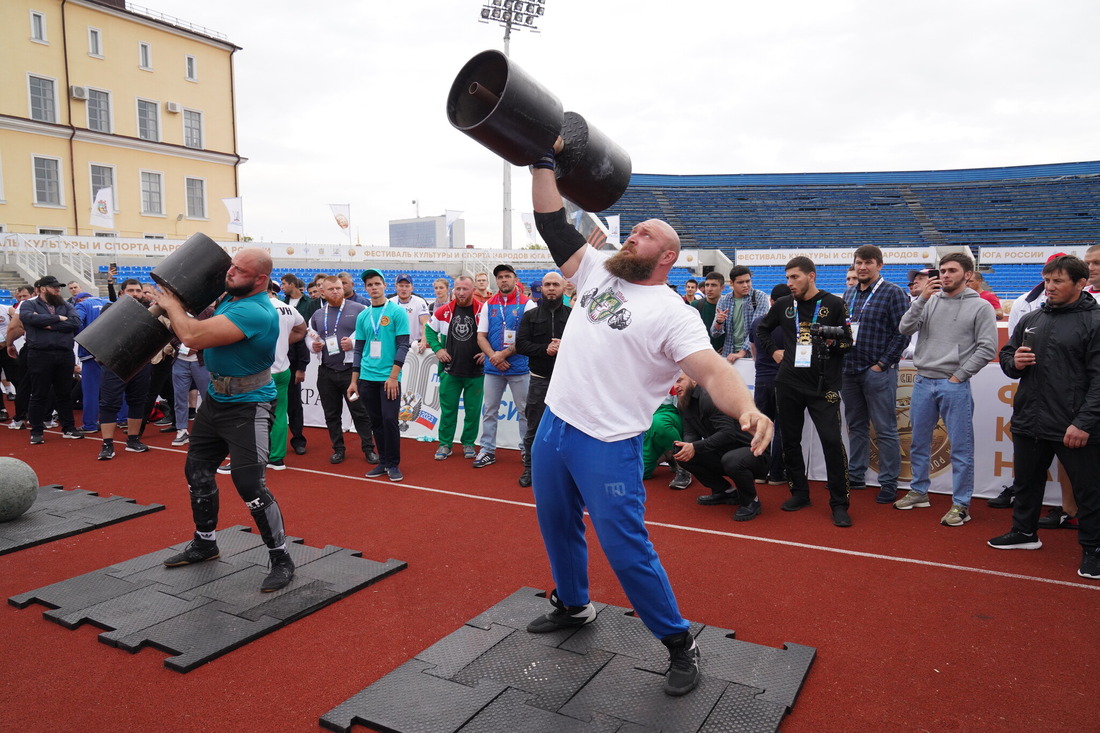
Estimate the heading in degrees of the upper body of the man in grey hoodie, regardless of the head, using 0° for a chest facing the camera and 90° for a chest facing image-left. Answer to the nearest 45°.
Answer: approximately 45°

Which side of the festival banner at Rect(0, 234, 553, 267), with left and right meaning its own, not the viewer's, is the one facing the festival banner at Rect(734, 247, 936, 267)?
left

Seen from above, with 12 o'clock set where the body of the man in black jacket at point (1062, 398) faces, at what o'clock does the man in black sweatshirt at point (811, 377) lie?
the man in black sweatshirt at point (811, 377) is roughly at 2 o'clock from the man in black jacket at point (1062, 398).

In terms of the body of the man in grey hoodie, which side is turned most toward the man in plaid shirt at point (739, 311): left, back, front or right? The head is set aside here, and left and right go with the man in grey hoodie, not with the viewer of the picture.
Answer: right

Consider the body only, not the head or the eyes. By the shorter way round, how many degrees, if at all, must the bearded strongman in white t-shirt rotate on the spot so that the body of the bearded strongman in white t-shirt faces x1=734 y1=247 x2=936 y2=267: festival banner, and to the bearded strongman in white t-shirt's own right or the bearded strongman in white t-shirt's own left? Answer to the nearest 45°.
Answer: approximately 135° to the bearded strongman in white t-shirt's own right

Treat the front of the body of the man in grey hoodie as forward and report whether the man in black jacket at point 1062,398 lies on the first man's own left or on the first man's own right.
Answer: on the first man's own left
